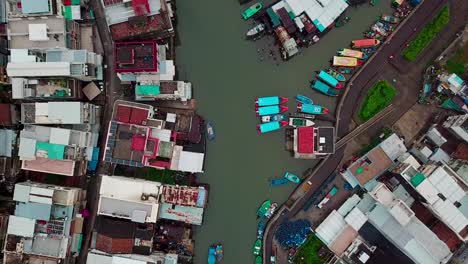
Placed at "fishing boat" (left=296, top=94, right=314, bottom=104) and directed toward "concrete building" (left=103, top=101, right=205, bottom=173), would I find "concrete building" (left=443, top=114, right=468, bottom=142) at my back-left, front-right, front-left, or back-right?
back-left

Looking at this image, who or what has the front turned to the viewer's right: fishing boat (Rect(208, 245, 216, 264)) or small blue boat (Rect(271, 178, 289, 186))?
the small blue boat

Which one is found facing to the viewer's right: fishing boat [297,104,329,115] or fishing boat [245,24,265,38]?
fishing boat [297,104,329,115]

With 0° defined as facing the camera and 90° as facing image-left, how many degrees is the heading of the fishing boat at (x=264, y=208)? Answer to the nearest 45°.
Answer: approximately 225°

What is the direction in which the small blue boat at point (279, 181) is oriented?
to the viewer's right
